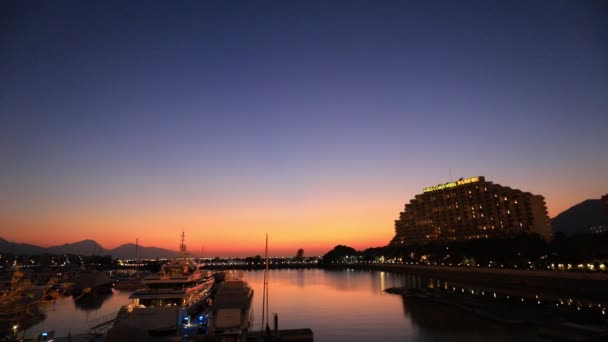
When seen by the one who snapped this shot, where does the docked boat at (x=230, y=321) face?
facing away from the viewer

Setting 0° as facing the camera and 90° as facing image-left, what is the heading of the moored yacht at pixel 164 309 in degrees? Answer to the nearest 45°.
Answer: approximately 225°

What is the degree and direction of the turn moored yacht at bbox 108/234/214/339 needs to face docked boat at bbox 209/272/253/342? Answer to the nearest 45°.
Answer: approximately 90° to its right

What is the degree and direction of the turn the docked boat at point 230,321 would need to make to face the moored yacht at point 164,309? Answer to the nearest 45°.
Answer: approximately 45° to its left
